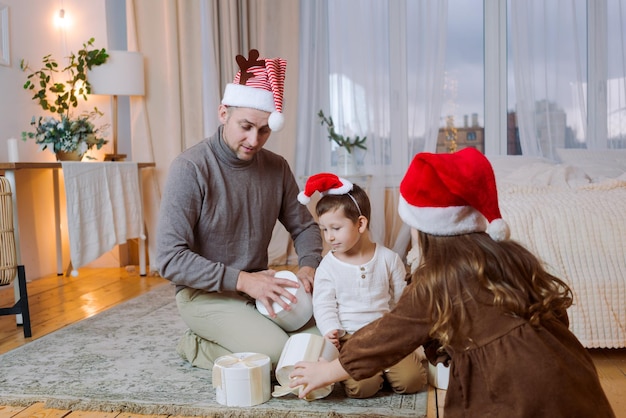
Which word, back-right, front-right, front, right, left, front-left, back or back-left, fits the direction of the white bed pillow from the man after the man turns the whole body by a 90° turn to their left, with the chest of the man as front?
front

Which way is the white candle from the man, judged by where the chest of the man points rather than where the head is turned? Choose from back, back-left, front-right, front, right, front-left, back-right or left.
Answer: back

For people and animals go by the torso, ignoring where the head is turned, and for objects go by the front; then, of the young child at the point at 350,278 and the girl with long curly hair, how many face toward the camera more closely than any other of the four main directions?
1

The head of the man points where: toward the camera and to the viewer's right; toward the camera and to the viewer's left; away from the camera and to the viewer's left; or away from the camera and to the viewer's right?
toward the camera and to the viewer's right

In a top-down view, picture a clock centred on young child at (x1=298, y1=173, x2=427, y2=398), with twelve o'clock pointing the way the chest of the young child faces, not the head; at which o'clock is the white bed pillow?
The white bed pillow is roughly at 7 o'clock from the young child.

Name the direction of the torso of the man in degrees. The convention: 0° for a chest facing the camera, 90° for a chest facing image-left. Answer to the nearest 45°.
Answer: approximately 315°

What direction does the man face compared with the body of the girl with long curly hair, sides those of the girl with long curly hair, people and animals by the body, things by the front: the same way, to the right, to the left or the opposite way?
the opposite way

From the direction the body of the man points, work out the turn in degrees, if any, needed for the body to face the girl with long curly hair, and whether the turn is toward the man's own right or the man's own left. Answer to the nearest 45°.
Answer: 0° — they already face them

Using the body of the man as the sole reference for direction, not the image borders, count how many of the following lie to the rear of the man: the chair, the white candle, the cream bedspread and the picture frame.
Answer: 3

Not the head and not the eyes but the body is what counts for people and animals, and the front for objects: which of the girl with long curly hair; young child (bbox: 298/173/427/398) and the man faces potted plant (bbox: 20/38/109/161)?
the girl with long curly hair

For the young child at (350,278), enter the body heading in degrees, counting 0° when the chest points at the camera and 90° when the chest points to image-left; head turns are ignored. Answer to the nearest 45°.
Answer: approximately 0°

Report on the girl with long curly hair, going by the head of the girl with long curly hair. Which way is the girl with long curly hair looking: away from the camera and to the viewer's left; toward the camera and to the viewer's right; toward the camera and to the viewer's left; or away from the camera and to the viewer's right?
away from the camera and to the viewer's left

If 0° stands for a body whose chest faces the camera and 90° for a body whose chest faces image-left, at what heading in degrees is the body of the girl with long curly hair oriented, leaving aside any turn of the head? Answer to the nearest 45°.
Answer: approximately 135°

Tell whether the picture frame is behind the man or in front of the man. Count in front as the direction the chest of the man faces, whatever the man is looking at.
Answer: behind

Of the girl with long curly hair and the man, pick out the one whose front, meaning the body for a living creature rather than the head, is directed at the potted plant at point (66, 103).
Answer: the girl with long curly hair

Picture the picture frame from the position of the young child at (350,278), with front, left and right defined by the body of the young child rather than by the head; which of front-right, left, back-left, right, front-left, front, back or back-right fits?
back-right
